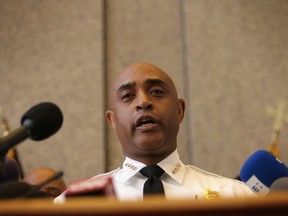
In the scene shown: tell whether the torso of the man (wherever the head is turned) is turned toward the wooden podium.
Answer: yes

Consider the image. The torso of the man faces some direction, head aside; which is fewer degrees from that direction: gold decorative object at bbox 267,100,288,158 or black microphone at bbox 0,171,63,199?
the black microphone

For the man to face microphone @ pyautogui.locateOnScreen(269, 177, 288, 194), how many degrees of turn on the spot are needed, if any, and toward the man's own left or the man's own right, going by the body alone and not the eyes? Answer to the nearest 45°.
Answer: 0° — they already face it

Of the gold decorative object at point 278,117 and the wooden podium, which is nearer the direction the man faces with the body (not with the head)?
the wooden podium

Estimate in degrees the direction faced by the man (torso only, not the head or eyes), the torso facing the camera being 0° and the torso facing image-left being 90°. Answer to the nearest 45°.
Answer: approximately 0°

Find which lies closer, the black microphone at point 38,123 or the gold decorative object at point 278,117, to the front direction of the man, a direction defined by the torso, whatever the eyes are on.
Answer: the black microphone
